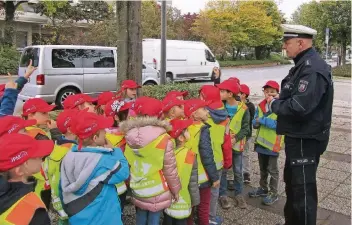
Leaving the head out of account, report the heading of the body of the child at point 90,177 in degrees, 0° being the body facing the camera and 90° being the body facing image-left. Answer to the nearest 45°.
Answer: approximately 225°

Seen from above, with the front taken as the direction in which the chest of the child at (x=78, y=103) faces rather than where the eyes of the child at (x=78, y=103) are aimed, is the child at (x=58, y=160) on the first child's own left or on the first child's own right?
on the first child's own right

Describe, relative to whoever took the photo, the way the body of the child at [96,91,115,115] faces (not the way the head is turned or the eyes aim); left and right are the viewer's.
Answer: facing to the right of the viewer

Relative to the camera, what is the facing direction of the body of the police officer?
to the viewer's left

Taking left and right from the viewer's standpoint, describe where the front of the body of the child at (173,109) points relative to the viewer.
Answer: facing to the right of the viewer

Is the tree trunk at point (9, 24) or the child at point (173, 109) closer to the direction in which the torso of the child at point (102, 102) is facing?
the child

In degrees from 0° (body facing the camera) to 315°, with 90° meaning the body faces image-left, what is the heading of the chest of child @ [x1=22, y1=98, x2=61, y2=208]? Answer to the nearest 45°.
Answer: approximately 270°

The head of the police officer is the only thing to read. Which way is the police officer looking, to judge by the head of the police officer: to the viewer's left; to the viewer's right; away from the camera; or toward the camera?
to the viewer's left

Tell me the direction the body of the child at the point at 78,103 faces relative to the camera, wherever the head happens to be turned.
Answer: to the viewer's right
